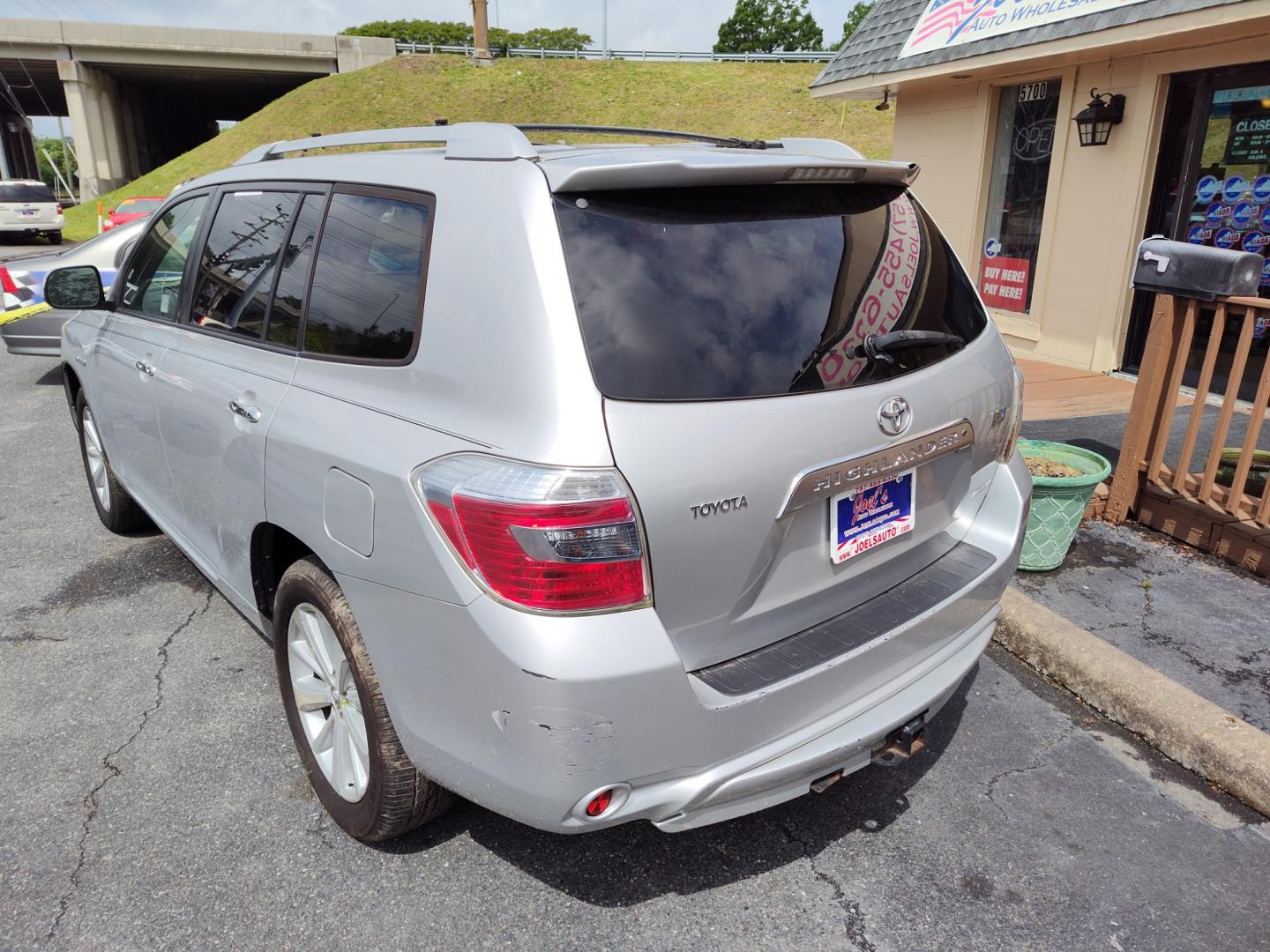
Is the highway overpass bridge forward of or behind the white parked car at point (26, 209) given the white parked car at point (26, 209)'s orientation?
forward

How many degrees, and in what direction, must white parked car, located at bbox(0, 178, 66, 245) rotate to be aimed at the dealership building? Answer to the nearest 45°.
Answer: approximately 180°

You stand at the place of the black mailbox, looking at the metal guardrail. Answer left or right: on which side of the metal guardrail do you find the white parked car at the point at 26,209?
left

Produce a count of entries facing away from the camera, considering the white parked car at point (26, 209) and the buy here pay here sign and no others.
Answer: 1

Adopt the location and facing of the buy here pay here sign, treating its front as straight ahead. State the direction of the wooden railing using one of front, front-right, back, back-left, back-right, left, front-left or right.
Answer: front-left

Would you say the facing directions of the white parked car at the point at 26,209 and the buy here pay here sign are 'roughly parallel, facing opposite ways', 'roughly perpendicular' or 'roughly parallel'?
roughly perpendicular

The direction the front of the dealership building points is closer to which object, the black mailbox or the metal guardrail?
the black mailbox

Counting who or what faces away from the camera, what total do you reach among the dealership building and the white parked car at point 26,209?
1

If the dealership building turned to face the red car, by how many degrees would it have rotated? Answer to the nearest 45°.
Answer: approximately 45° to its right

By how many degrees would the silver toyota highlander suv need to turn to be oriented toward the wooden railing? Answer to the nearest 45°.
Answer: approximately 90° to its right

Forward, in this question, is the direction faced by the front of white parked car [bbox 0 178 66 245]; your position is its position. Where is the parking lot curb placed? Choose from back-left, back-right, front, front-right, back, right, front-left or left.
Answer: back

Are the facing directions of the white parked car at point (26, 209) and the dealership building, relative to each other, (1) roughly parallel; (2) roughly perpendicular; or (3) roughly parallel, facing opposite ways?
roughly perpendicular

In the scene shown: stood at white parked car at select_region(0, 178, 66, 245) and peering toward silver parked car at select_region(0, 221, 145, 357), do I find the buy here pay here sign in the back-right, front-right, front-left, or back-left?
front-left

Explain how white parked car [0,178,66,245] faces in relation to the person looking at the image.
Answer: facing away from the viewer

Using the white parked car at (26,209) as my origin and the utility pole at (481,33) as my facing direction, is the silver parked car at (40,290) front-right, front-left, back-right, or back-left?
back-right

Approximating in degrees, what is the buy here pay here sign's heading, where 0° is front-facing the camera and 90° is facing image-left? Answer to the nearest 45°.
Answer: approximately 45°

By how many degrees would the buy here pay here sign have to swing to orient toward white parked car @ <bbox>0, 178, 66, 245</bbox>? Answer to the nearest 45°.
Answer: approximately 45° to its right

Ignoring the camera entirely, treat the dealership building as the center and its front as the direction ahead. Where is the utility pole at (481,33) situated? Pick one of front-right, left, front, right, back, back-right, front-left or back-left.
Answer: right

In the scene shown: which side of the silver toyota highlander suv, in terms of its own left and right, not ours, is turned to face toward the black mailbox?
right

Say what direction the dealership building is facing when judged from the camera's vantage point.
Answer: facing the viewer and to the left of the viewer
